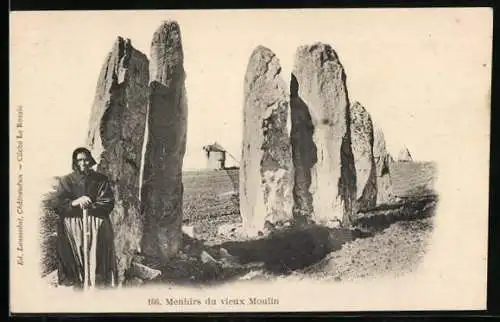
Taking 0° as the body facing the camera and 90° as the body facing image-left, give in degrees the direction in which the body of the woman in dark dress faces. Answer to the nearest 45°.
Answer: approximately 0°
